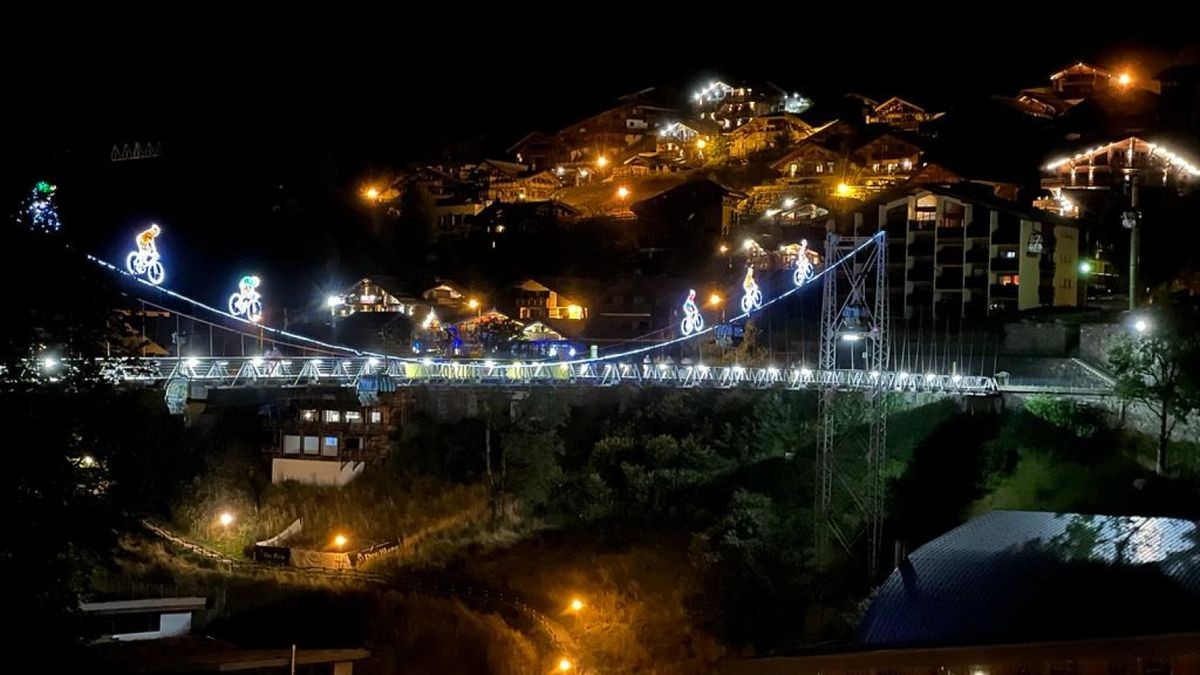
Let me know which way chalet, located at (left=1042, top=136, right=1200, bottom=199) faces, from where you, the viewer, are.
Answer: facing the viewer

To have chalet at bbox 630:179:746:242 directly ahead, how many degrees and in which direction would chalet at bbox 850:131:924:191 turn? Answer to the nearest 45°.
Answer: approximately 90° to its right

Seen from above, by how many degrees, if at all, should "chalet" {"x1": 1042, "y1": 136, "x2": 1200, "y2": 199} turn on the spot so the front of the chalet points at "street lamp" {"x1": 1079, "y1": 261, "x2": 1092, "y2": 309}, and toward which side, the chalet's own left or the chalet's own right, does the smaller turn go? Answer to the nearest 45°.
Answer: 0° — it already faces it

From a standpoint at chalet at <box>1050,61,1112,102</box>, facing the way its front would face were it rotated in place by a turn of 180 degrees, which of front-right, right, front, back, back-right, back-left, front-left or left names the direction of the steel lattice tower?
back

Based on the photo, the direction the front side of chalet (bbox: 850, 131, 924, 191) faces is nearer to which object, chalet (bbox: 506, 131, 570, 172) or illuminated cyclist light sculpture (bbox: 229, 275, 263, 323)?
the illuminated cyclist light sculpture

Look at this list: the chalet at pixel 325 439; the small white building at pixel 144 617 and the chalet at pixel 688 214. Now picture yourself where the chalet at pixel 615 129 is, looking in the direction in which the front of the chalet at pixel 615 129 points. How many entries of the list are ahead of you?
3

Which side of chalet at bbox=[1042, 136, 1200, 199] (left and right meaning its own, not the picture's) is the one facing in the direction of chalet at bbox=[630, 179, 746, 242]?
right

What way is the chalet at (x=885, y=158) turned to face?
toward the camera

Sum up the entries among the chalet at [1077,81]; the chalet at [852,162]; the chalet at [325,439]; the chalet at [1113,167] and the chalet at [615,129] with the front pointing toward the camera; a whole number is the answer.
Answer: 5

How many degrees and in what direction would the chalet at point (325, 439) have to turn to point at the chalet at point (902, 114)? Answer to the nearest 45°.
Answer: approximately 135° to its left

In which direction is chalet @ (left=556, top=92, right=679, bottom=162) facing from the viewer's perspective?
toward the camera
